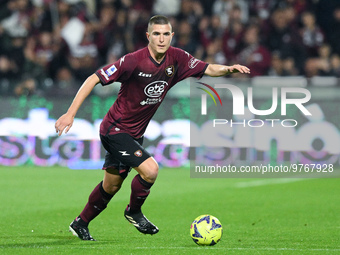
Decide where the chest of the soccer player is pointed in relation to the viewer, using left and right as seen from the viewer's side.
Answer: facing the viewer and to the right of the viewer
